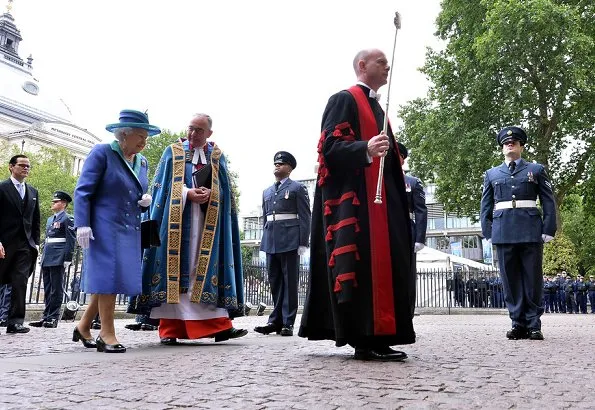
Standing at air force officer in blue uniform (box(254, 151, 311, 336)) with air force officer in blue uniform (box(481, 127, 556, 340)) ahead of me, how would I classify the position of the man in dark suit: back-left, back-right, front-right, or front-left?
back-right

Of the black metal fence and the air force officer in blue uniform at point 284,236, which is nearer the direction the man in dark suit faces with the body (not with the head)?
the air force officer in blue uniform

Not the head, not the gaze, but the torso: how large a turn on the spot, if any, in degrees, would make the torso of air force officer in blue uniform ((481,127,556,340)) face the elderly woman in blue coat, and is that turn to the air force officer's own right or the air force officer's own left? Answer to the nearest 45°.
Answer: approximately 45° to the air force officer's own right

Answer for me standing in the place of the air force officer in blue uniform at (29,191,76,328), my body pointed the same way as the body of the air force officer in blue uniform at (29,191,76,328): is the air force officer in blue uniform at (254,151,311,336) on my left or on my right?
on my left

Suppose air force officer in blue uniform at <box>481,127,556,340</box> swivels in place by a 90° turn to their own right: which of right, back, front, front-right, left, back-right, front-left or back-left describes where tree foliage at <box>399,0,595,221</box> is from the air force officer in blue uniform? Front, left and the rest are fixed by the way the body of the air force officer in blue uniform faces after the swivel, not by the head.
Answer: right

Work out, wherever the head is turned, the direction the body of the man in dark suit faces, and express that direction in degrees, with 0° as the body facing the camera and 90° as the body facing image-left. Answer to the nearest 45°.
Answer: approximately 315°

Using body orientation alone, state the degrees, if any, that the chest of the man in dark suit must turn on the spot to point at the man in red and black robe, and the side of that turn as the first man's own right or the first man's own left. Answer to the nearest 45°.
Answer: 0° — they already face them

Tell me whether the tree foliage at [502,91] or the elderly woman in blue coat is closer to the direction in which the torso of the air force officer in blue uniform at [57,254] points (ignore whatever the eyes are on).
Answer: the elderly woman in blue coat
